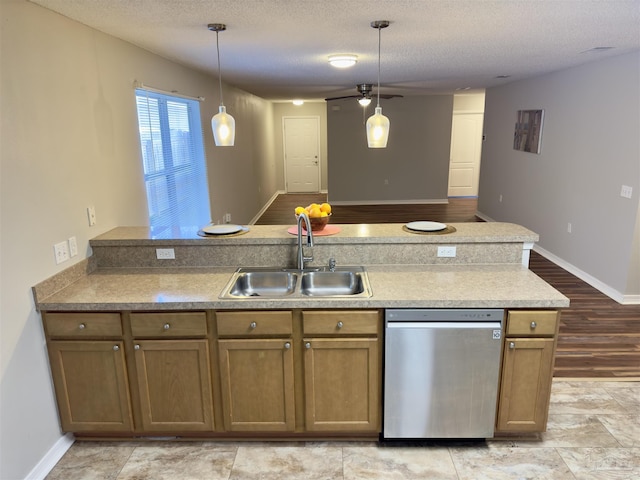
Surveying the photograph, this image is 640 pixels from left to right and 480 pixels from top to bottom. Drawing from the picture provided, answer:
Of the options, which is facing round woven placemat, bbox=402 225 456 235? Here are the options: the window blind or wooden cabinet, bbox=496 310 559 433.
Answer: the window blind

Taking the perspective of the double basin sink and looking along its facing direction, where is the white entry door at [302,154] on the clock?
The white entry door is roughly at 6 o'clock from the double basin sink.

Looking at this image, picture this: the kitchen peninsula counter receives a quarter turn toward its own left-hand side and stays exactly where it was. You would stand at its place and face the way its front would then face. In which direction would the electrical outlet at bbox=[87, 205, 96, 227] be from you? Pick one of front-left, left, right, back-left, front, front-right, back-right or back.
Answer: back

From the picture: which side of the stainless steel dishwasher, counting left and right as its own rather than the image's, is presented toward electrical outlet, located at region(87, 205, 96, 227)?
right

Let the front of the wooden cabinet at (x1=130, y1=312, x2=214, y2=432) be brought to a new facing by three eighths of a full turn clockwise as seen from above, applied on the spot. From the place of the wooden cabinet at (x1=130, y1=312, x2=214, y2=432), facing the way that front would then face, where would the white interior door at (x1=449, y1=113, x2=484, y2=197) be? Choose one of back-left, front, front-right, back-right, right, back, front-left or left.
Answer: right
